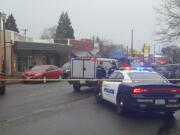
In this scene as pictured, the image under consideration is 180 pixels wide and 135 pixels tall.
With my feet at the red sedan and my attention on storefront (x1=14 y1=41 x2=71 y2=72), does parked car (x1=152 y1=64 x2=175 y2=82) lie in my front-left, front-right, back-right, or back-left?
back-right

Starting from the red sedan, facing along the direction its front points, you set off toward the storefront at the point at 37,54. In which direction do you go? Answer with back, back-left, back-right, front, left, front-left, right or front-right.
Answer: back-right

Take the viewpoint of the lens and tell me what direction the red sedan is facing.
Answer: facing the viewer and to the left of the viewer

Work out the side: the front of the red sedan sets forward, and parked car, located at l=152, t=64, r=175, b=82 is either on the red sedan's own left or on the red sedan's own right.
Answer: on the red sedan's own left

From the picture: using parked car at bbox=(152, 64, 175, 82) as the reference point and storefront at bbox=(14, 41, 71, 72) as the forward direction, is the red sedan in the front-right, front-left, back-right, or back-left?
front-left

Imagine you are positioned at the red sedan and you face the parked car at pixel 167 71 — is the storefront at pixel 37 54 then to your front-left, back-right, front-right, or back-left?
back-left
